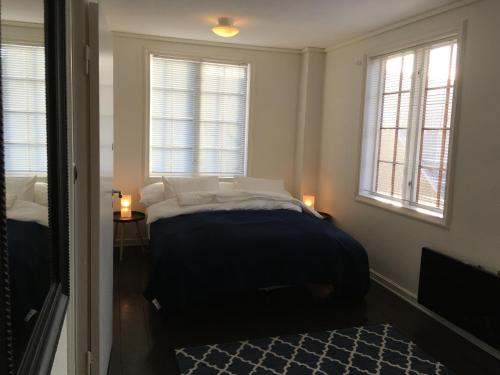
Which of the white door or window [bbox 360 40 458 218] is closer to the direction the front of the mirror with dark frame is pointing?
the window

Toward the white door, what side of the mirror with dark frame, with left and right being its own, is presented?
left

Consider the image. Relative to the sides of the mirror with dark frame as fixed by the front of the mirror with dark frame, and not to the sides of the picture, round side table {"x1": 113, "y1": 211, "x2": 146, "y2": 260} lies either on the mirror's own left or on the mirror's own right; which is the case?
on the mirror's own left

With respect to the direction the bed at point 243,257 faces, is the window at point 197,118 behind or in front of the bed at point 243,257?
behind

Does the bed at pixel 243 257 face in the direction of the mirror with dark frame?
yes

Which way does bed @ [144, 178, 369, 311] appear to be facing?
toward the camera

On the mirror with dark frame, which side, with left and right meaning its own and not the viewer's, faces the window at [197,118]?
left

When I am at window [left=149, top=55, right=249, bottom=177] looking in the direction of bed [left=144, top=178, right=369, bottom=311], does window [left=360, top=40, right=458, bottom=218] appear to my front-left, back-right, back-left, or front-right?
front-left

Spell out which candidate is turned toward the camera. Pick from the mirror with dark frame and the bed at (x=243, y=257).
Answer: the bed

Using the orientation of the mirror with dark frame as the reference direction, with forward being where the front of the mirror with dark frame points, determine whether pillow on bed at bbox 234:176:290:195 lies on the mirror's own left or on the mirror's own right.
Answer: on the mirror's own left

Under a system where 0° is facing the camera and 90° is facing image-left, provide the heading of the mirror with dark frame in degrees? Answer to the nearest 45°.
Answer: approximately 270°

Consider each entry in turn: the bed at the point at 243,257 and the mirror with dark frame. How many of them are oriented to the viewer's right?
1

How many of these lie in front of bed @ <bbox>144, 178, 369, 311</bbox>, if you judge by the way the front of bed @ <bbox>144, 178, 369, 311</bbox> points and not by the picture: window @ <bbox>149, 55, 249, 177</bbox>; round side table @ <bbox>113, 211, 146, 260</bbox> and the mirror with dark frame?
1

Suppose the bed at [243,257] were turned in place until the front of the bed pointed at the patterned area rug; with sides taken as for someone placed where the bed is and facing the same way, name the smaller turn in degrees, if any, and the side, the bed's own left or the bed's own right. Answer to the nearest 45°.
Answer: approximately 45° to the bed's own left
